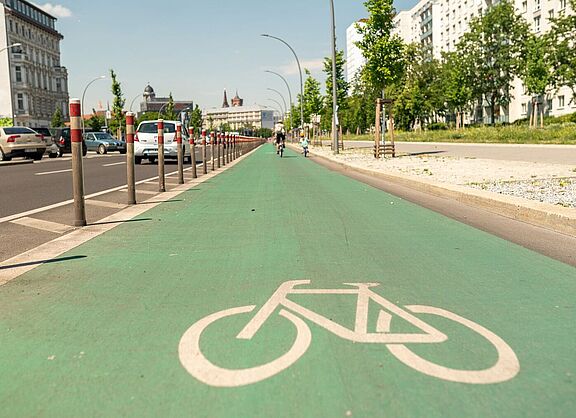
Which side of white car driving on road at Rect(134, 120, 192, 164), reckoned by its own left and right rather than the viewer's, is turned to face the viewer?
back

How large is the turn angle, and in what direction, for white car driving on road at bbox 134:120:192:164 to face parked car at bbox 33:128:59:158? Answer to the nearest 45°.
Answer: approximately 45° to its left

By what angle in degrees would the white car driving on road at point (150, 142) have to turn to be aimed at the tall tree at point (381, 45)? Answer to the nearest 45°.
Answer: approximately 90° to its right

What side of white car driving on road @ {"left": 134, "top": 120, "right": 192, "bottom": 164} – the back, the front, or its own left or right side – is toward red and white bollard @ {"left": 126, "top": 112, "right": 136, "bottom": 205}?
back

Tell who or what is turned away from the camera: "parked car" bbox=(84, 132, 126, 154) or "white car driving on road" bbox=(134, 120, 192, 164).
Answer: "white car driving on road" bbox=(134, 120, 192, 164)

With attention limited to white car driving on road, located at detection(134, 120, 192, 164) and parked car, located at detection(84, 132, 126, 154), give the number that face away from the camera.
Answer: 1
